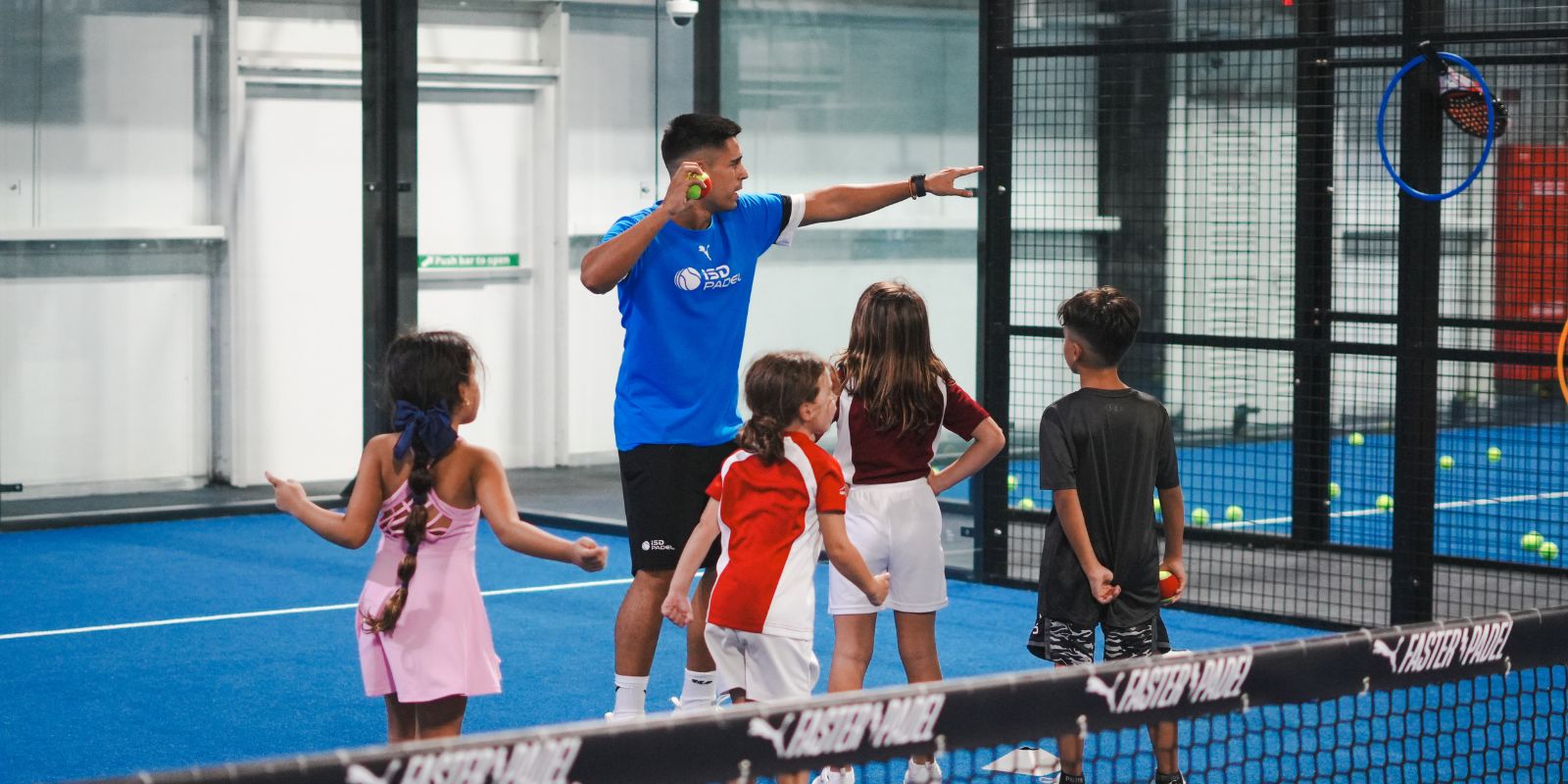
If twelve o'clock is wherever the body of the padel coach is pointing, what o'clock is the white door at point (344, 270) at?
The white door is roughly at 7 o'clock from the padel coach.

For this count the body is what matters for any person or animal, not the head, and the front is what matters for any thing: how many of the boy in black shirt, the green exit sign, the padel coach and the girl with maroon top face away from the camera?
2

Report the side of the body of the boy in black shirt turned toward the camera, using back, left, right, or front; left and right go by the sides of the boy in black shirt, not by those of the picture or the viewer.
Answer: back

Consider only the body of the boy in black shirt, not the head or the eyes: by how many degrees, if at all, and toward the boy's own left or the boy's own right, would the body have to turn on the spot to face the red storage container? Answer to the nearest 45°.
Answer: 0° — they already face it

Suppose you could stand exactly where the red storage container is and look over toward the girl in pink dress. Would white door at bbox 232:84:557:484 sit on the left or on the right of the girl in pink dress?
right

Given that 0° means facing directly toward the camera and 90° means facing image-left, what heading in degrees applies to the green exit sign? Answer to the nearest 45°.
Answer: approximately 0°

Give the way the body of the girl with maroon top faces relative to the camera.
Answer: away from the camera

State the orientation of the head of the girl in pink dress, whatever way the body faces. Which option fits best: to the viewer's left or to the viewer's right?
to the viewer's right

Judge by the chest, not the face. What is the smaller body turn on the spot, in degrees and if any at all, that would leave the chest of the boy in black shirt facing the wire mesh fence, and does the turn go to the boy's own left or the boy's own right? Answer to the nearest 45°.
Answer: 0° — they already face it

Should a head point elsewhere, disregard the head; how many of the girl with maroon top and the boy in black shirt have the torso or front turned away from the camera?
2
